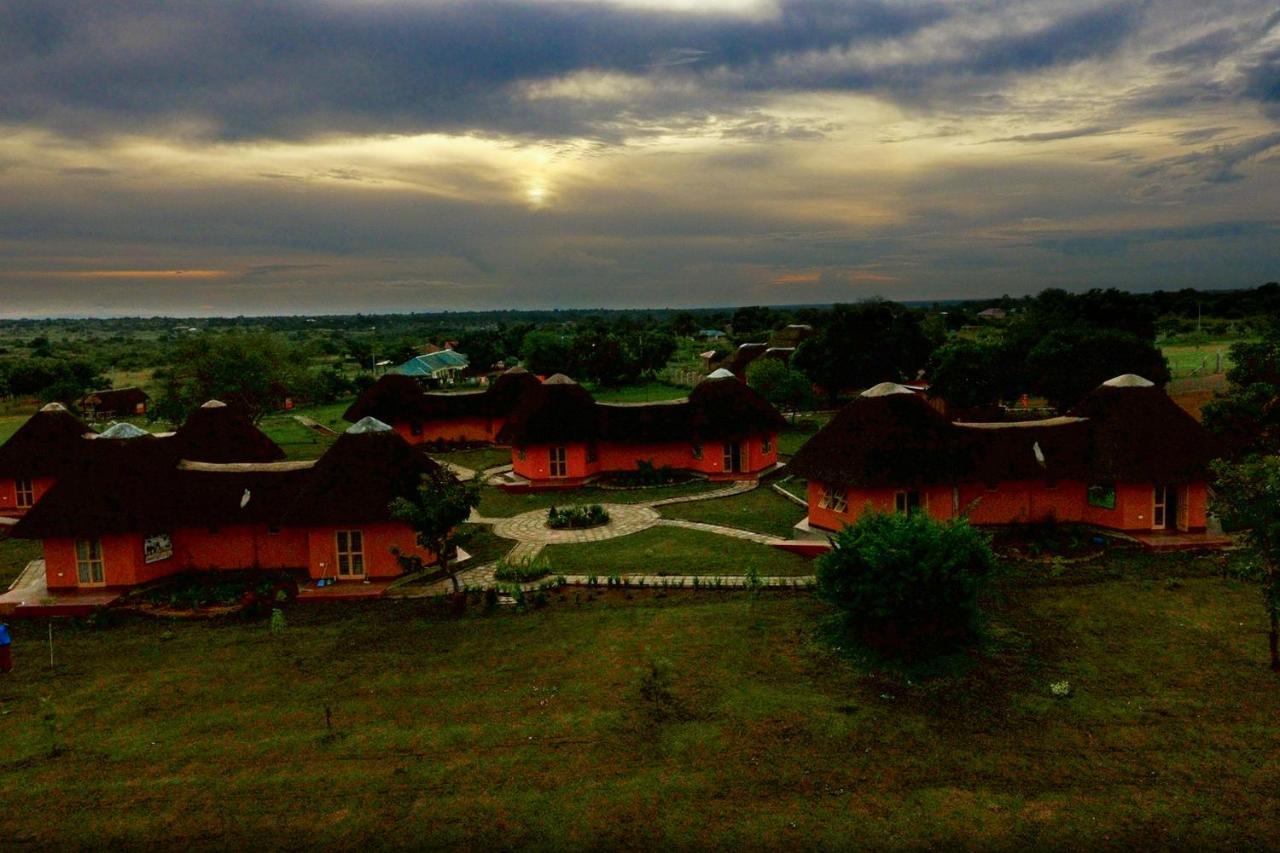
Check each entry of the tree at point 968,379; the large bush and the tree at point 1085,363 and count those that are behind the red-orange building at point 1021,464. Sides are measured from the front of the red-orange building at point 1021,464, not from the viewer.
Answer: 2

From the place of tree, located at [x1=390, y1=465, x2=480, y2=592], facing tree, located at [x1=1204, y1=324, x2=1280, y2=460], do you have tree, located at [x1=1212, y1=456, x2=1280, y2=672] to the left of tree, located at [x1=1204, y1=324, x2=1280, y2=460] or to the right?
right

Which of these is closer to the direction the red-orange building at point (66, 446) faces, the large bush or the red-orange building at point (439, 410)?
the large bush

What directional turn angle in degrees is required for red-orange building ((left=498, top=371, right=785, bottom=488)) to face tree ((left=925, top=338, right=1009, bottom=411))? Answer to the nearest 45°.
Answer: approximately 135° to its left

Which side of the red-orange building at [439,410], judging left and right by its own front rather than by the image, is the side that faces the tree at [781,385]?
left

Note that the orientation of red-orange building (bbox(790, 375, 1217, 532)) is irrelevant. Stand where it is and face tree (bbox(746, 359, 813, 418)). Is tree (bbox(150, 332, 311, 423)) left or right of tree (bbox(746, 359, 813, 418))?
left

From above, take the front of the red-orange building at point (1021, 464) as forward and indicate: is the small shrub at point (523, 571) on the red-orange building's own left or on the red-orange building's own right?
on the red-orange building's own right

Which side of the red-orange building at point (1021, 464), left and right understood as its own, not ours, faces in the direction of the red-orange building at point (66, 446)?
right

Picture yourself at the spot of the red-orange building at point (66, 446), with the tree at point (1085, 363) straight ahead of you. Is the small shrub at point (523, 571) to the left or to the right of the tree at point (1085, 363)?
right

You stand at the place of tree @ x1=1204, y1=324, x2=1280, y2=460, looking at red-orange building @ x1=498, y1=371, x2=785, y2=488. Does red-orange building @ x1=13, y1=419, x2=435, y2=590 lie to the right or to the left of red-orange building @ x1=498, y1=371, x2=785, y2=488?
left

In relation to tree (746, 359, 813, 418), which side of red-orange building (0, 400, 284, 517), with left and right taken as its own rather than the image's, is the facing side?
left

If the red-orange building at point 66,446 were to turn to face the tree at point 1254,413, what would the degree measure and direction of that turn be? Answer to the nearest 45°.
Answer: approximately 45° to its left

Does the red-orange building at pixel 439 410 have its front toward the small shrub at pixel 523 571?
yes

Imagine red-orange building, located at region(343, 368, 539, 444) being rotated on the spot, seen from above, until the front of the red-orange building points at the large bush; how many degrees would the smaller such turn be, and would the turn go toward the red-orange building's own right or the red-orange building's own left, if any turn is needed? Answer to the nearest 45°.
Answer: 0° — it already faces it
